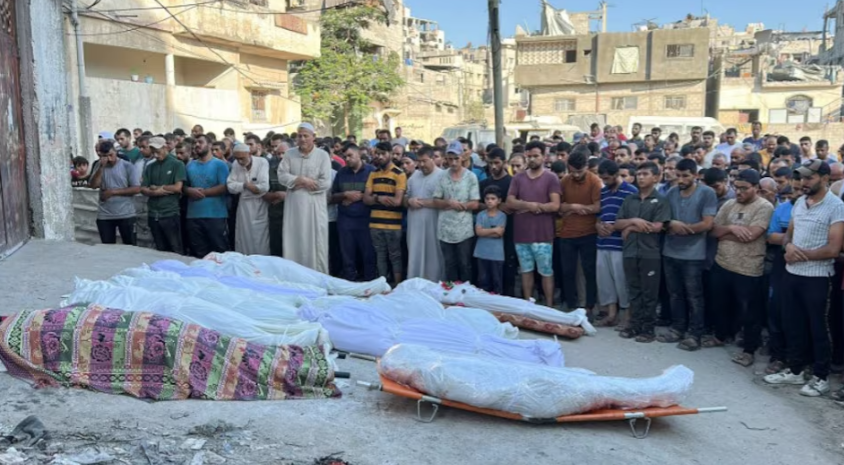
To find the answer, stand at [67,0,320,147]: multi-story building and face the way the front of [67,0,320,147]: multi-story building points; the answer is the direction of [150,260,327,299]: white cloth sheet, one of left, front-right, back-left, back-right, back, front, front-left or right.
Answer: front-right

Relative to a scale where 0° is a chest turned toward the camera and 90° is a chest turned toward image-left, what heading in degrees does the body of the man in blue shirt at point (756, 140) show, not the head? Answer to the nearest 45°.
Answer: approximately 0°

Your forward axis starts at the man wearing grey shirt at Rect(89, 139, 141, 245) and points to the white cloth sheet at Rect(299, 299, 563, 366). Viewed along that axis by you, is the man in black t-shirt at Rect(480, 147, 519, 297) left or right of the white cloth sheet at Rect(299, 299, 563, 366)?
left

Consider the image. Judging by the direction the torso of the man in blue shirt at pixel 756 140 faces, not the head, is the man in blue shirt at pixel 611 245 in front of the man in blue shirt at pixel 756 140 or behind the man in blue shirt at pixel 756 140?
in front

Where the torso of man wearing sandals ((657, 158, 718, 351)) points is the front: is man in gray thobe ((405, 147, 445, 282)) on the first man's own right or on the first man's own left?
on the first man's own right

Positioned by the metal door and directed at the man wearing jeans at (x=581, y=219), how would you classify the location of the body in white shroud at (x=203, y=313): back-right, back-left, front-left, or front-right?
front-right

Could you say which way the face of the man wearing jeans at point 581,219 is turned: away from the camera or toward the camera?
toward the camera

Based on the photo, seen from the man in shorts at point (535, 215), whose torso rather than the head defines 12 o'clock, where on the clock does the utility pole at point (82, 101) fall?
The utility pole is roughly at 4 o'clock from the man in shorts.

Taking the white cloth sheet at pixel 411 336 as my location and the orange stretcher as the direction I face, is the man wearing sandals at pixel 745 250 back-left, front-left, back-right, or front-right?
front-left

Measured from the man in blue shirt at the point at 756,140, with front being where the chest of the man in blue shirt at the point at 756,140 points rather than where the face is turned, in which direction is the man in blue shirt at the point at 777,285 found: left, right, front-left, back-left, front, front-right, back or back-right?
front

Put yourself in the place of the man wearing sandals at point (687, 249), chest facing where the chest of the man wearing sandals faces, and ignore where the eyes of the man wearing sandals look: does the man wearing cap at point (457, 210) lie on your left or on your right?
on your right

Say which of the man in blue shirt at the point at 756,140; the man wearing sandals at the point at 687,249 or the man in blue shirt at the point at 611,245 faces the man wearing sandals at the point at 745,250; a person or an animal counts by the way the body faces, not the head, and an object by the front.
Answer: the man in blue shirt at the point at 756,140

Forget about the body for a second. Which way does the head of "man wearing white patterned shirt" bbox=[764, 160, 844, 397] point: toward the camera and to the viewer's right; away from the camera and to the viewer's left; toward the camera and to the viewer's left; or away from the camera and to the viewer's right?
toward the camera and to the viewer's left

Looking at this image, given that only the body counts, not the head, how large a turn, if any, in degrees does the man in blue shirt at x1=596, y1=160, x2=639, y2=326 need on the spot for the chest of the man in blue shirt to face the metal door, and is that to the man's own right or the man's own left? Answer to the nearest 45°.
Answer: approximately 45° to the man's own right

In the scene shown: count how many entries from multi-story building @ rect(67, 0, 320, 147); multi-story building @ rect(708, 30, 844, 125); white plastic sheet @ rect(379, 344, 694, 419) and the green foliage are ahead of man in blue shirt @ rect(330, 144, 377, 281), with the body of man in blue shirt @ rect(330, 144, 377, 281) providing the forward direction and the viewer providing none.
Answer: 1
